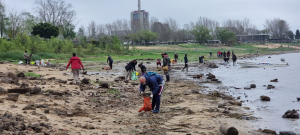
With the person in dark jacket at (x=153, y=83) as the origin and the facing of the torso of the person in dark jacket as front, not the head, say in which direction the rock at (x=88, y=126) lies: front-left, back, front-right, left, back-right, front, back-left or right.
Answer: front-left

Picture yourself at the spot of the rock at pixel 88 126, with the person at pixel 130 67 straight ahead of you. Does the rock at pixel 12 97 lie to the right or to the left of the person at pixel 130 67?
left

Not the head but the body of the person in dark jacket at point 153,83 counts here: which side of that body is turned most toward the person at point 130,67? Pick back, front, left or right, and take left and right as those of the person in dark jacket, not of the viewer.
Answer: right

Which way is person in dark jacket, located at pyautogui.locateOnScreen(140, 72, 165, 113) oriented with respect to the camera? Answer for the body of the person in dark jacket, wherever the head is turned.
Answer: to the viewer's left

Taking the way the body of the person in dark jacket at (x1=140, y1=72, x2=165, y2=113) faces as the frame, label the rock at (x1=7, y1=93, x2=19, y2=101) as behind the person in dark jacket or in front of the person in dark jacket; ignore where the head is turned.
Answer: in front

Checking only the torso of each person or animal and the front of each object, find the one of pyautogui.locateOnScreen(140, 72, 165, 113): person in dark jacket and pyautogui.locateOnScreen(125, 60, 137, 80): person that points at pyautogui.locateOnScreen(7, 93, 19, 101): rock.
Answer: the person in dark jacket

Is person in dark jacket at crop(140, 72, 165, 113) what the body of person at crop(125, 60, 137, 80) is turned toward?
no
